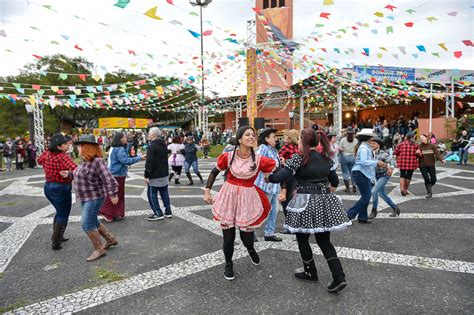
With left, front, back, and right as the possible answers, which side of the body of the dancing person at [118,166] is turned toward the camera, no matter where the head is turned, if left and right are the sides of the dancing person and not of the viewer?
right

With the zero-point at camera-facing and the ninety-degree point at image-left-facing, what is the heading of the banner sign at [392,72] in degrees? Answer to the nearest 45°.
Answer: approximately 0°

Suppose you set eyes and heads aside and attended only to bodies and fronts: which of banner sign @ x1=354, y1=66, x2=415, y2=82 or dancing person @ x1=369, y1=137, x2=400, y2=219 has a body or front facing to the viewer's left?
the dancing person

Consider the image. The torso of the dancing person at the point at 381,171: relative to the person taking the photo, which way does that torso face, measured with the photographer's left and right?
facing to the left of the viewer

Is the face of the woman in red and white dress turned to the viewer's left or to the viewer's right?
to the viewer's right

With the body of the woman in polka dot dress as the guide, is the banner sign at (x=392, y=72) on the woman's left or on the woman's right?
on the woman's right
